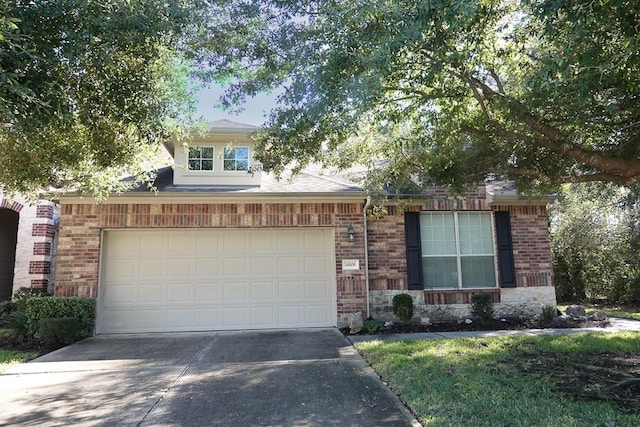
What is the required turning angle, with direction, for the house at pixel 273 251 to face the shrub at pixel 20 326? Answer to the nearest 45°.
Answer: approximately 90° to its right

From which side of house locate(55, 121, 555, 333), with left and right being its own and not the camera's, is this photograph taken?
front

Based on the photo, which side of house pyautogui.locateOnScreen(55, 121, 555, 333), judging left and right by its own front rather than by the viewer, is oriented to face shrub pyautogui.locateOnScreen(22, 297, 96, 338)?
right

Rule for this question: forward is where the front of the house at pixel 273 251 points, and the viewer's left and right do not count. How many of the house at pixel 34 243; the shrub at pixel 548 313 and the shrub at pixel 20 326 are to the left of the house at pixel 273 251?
1

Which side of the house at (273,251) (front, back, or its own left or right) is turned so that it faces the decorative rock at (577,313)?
left

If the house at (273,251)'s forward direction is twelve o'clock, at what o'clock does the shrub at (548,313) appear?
The shrub is roughly at 9 o'clock from the house.

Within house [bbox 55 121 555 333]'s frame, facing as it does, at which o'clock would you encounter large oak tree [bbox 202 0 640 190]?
The large oak tree is roughly at 11 o'clock from the house.

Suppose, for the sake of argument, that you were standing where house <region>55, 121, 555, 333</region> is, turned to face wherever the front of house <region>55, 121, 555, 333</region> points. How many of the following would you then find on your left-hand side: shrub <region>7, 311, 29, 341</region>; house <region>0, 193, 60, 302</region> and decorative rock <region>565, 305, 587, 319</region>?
1

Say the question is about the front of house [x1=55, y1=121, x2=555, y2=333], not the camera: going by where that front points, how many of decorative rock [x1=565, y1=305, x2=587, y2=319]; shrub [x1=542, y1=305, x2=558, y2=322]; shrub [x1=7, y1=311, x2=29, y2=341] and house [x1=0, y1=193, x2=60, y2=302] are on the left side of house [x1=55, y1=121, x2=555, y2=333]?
2

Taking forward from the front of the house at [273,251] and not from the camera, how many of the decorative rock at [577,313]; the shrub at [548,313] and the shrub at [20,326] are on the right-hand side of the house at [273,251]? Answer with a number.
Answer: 1

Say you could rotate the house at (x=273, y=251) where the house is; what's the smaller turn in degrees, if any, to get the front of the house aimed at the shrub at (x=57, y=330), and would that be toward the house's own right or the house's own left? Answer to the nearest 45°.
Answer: approximately 90° to the house's own right

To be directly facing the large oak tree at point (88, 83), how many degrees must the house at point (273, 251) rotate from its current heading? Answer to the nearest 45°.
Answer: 0° — it already faces it

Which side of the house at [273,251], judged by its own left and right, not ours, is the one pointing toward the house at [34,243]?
right

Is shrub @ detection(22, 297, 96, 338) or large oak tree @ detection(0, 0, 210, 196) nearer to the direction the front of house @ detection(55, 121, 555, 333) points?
the large oak tree
